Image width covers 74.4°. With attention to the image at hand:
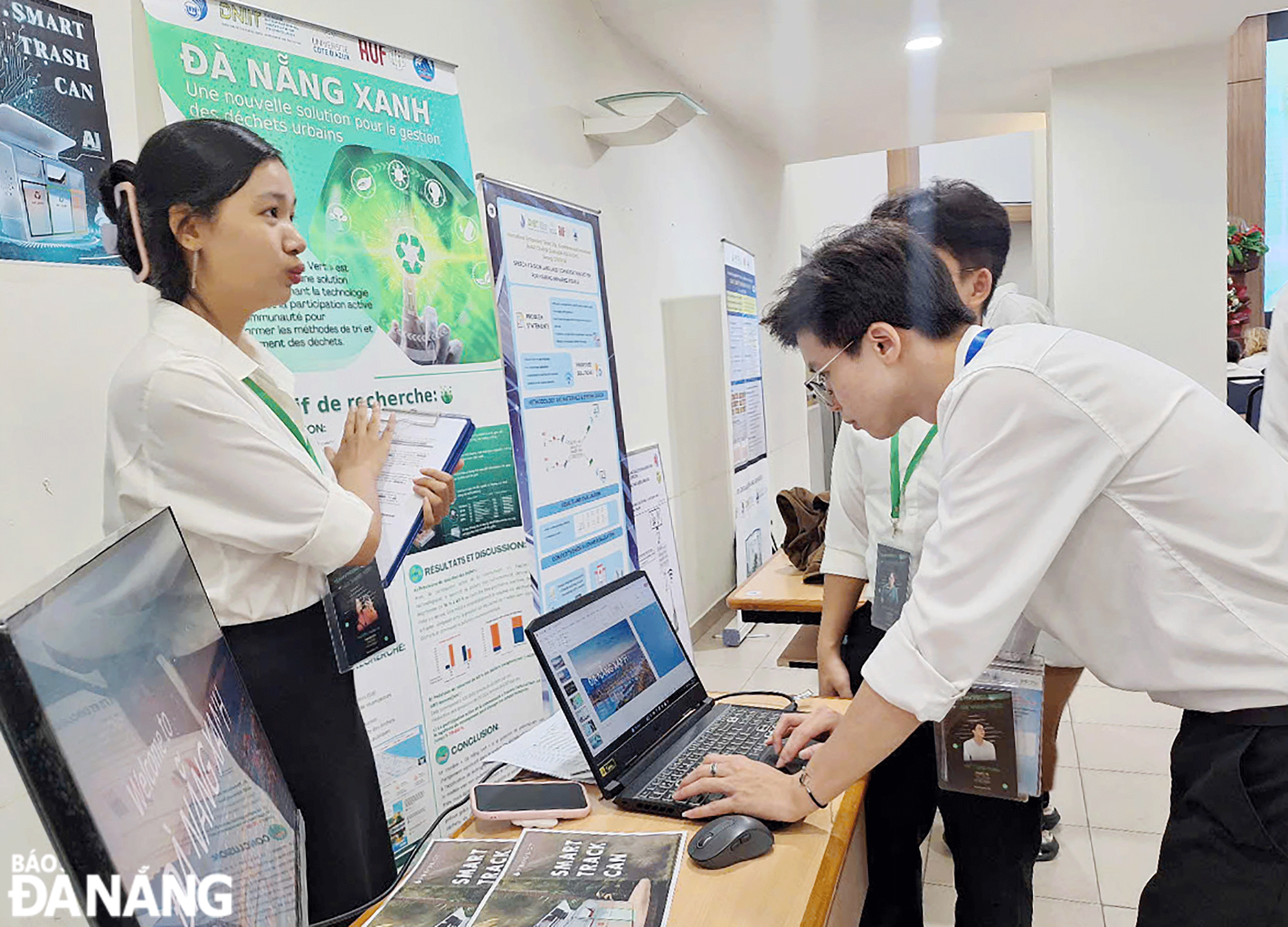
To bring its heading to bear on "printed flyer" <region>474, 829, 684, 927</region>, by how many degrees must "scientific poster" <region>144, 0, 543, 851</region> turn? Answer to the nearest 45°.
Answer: approximately 45° to its right

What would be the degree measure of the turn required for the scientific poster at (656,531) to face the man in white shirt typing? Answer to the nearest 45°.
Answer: approximately 45° to its right

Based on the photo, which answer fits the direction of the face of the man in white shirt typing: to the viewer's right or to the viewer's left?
to the viewer's left

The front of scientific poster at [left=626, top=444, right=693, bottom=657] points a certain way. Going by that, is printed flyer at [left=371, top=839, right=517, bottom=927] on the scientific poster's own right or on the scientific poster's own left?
on the scientific poster's own right

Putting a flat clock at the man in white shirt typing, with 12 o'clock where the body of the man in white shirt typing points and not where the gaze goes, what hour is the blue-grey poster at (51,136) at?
The blue-grey poster is roughly at 12 o'clock from the man in white shirt typing.

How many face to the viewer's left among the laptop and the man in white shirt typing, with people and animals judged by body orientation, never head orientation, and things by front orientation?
1

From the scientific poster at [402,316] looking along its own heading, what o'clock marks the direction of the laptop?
The laptop is roughly at 1 o'clock from the scientific poster.

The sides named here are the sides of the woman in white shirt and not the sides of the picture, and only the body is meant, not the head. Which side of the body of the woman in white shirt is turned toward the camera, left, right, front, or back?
right

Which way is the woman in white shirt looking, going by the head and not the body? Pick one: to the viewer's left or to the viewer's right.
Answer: to the viewer's right
